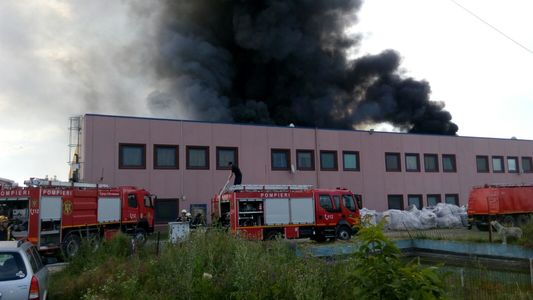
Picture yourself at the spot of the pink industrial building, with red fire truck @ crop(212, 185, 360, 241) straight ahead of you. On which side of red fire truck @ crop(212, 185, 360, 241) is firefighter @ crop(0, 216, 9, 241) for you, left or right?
right

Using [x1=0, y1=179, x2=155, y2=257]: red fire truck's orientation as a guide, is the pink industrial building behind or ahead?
ahead

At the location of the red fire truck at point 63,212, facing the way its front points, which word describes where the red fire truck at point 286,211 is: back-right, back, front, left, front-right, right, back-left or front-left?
front-right

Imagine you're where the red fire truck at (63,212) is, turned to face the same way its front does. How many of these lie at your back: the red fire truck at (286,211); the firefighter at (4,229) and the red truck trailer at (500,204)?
1

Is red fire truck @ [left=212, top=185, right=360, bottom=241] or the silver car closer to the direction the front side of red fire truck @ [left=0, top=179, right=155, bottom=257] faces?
the red fire truck

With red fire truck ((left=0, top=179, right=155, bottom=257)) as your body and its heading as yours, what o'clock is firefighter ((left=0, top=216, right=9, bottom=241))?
The firefighter is roughly at 6 o'clock from the red fire truck.

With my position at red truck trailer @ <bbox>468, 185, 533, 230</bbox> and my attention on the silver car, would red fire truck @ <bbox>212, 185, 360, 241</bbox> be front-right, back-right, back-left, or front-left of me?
front-right

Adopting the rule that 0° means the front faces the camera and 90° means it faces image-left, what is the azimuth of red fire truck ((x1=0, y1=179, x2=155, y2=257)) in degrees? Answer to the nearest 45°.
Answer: approximately 225°

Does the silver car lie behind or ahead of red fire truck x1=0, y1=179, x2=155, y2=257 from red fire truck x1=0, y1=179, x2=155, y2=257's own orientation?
behind

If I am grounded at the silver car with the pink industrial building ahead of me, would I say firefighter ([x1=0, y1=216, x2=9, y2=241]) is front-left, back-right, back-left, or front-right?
front-left

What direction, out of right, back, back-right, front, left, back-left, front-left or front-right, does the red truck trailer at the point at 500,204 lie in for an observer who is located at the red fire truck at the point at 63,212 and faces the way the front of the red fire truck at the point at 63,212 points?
front-right

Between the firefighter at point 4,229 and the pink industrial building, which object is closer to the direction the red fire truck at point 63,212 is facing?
the pink industrial building

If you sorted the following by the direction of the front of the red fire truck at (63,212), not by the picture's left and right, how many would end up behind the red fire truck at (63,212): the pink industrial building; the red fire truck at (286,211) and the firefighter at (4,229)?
1

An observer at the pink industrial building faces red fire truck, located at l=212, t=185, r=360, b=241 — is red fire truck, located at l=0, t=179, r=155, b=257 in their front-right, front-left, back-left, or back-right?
front-right

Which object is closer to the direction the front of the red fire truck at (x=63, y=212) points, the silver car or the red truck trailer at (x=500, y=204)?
the red truck trailer

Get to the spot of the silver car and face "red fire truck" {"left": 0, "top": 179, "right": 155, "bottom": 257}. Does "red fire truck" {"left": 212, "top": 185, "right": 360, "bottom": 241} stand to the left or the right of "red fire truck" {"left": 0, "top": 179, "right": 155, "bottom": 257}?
right
